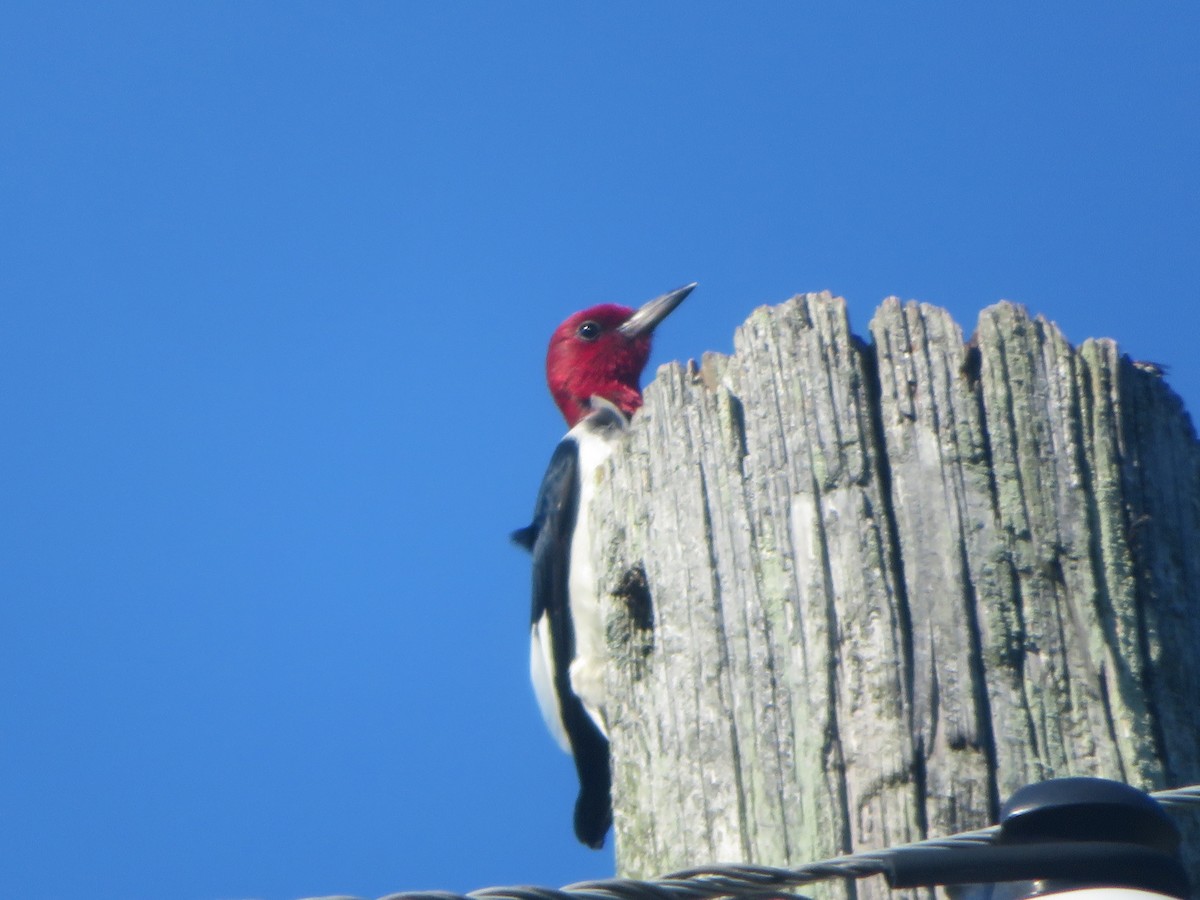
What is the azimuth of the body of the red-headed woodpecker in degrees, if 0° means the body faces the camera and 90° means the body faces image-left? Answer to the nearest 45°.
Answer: approximately 270°
